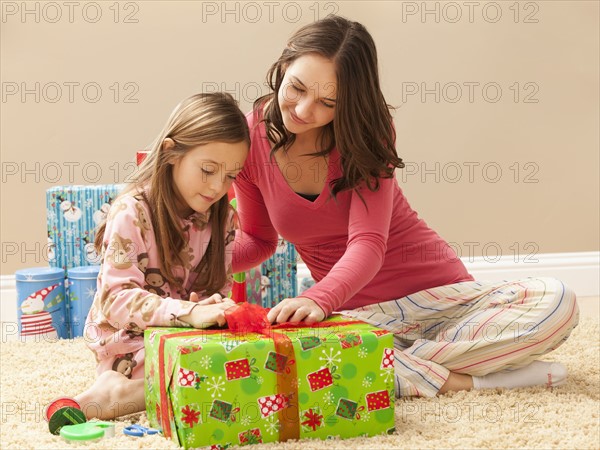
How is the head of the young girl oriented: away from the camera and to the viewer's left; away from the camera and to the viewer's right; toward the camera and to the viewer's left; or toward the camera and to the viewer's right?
toward the camera and to the viewer's right

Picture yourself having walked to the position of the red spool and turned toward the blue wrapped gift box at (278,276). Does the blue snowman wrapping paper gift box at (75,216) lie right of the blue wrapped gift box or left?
left

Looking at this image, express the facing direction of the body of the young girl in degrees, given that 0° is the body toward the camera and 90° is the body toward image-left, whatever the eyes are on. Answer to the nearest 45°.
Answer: approximately 315°

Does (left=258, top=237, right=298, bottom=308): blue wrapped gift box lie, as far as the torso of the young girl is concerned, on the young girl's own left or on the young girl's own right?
on the young girl's own left
